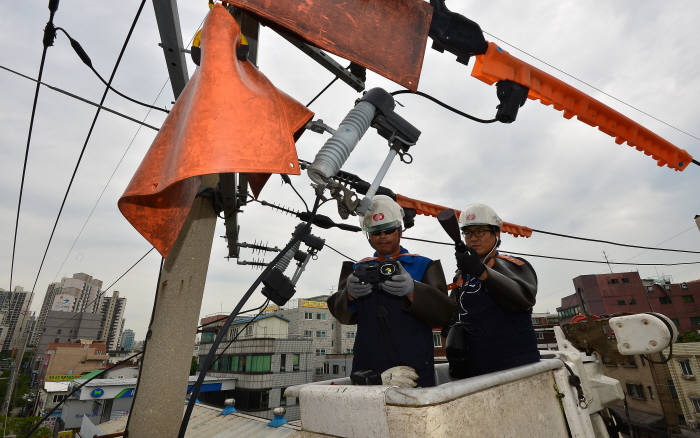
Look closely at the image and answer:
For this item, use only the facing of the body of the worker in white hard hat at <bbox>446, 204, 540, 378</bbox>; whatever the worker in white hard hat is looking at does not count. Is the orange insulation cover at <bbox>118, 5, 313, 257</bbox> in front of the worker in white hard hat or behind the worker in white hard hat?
in front

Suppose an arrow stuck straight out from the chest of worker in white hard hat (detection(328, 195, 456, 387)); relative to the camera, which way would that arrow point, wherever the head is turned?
toward the camera

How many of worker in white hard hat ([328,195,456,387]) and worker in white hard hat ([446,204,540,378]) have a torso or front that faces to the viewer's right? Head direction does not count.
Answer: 0

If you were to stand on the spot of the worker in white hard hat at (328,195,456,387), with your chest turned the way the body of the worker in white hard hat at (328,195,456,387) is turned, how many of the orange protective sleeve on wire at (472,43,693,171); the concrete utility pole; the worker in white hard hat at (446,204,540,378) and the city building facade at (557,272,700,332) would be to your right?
1

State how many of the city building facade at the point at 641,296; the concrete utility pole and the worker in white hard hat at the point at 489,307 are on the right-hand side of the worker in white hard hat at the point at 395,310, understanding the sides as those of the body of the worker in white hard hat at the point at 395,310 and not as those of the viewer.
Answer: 1

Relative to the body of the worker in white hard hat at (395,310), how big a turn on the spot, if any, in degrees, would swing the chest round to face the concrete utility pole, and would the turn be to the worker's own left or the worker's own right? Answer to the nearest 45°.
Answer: approximately 90° to the worker's own right

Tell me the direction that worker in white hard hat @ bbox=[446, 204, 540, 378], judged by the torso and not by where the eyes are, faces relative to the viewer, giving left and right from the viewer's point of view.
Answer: facing the viewer and to the left of the viewer

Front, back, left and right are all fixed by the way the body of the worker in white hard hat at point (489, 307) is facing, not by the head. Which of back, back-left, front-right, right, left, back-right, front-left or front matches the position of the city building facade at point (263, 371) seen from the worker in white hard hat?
right

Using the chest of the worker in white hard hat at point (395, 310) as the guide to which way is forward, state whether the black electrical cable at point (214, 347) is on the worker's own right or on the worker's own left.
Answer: on the worker's own right
